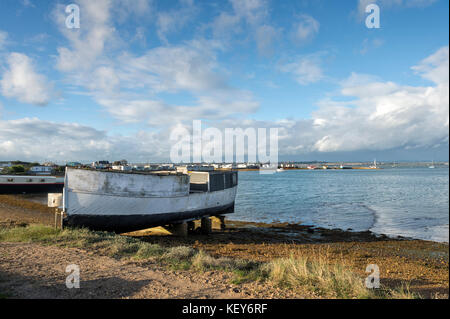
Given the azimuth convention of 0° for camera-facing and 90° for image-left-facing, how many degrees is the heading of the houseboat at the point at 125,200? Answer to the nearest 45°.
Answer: approximately 45°

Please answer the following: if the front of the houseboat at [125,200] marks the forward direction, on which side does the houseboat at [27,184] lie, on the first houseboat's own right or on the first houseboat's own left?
on the first houseboat's own right

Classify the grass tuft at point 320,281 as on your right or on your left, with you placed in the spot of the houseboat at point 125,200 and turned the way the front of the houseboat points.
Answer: on your left
